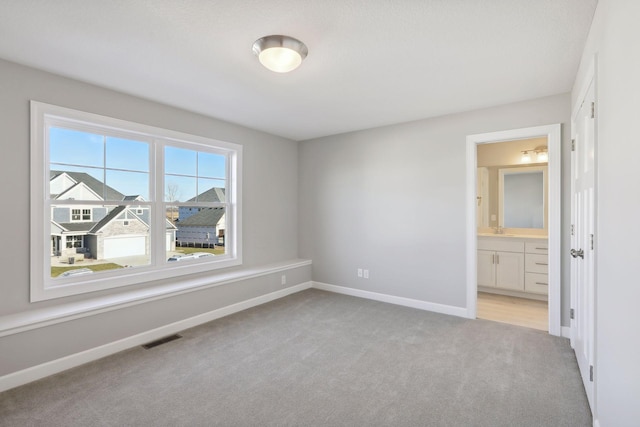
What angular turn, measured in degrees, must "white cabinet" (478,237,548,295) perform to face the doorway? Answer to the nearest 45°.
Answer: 0° — it already faces it

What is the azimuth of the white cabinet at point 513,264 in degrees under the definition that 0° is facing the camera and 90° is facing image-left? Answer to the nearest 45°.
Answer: approximately 0°

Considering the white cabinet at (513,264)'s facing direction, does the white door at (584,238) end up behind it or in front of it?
in front

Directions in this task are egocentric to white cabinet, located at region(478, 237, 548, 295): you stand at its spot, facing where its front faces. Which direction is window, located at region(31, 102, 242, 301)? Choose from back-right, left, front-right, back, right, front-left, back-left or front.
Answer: front-right
